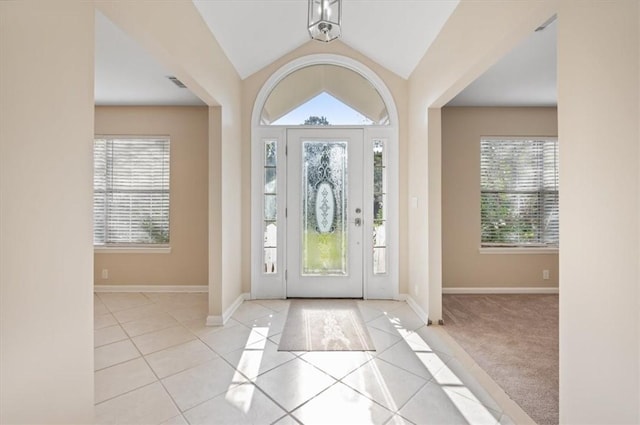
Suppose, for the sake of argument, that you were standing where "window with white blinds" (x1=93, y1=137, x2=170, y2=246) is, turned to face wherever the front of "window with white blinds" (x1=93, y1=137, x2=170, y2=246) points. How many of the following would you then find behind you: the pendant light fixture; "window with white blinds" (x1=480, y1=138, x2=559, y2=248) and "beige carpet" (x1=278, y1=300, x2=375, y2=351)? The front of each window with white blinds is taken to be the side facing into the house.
0

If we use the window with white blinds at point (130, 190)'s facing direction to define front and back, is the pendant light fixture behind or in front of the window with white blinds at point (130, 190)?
in front

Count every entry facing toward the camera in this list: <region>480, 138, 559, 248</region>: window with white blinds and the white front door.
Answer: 2

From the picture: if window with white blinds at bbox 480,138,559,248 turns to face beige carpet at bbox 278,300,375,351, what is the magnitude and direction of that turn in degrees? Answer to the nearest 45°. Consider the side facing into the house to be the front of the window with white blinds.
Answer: approximately 45° to its right

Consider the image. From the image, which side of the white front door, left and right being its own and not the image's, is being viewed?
front

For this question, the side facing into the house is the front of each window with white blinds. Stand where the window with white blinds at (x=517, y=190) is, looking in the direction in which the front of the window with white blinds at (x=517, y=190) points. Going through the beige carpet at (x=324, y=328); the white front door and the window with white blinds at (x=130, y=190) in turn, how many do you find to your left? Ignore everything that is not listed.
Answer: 0

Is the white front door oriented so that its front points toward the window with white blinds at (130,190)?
no

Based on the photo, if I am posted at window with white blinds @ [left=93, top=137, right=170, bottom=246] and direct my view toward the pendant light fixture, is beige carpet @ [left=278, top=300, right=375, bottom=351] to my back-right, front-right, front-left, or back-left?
front-left

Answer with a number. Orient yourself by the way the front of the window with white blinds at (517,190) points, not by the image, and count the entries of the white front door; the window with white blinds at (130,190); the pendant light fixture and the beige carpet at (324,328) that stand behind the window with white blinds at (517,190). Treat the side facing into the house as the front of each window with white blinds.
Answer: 0

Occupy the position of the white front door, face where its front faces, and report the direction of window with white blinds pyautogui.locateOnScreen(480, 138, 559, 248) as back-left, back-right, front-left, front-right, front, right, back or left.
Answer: left

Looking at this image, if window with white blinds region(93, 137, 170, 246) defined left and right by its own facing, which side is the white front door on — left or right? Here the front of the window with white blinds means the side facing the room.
on its left

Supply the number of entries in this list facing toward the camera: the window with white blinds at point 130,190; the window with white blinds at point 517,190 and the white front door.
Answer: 3

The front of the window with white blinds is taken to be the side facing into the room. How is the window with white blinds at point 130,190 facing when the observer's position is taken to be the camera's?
facing the viewer

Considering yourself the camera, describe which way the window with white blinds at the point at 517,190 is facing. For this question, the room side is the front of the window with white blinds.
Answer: facing the viewer

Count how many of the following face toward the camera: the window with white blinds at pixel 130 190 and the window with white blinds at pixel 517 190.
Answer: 2

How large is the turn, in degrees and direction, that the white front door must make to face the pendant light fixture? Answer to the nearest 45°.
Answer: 0° — it already faces it
